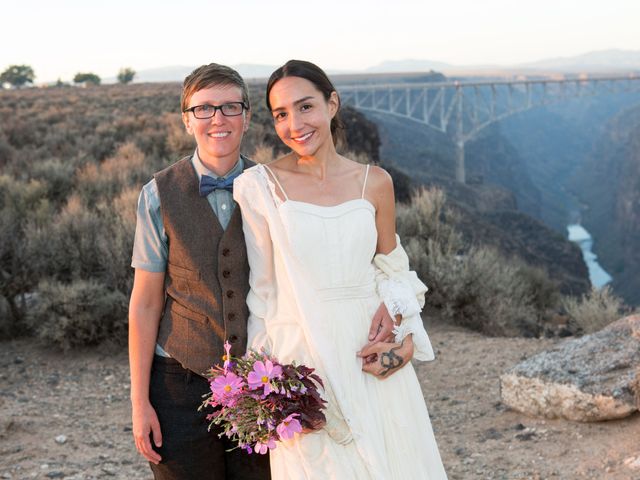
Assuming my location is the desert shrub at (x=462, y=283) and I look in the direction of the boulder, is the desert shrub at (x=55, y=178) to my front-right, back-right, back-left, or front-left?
back-right

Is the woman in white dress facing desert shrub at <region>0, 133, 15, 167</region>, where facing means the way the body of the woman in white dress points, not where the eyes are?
no

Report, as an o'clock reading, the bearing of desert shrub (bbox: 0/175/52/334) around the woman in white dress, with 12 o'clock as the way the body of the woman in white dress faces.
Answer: The desert shrub is roughly at 5 o'clock from the woman in white dress.

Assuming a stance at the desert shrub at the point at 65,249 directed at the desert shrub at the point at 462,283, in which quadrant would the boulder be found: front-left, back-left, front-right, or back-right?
front-right

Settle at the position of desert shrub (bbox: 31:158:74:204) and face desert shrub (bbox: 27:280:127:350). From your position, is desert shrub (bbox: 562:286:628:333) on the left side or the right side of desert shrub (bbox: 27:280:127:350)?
left

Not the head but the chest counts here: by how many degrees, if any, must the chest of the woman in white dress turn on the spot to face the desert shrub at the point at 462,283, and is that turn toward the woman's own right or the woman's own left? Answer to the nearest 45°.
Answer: approximately 180°

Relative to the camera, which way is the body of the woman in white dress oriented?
toward the camera

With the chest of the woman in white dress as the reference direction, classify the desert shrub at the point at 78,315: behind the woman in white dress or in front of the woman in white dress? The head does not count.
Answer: behind

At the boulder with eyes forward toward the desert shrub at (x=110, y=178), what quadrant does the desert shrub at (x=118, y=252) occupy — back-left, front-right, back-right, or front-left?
front-left

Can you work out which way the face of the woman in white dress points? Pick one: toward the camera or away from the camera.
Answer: toward the camera

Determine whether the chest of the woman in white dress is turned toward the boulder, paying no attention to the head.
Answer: no

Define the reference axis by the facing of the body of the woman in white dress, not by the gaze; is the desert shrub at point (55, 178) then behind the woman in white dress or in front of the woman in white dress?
behind

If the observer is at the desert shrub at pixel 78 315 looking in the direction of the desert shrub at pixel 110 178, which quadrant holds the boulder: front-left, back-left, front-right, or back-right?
back-right

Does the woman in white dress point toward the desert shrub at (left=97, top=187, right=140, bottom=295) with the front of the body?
no

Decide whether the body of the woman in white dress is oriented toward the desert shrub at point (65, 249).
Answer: no
